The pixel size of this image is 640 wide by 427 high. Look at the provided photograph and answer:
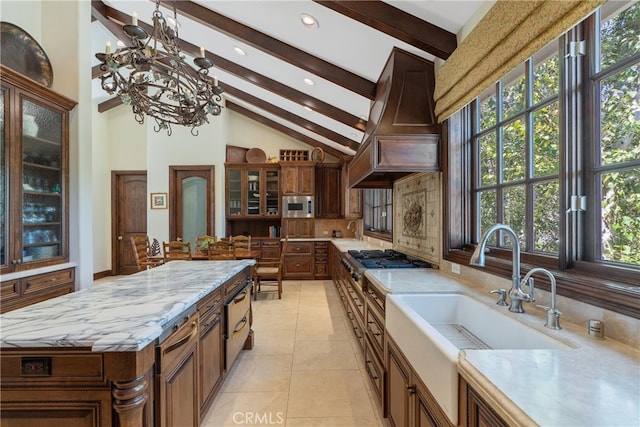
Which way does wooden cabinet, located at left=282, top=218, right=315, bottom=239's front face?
toward the camera

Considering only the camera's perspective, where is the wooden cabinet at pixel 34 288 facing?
facing the viewer and to the right of the viewer

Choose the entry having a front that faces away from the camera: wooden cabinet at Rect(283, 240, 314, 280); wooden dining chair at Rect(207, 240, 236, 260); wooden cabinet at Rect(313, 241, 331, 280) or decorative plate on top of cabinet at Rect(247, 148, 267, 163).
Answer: the wooden dining chair

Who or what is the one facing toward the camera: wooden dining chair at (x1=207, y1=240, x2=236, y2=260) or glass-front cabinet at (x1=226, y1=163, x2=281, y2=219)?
the glass-front cabinet

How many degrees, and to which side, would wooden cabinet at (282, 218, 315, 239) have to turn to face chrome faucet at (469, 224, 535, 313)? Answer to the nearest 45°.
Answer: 0° — it already faces it

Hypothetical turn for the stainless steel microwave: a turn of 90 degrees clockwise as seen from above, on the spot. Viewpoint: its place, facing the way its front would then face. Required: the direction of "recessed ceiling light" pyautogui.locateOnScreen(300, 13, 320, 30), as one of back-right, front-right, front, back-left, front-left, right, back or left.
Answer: left

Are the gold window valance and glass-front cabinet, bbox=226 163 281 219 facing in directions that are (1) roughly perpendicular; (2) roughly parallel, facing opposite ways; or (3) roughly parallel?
roughly perpendicular

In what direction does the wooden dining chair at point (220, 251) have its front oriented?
away from the camera

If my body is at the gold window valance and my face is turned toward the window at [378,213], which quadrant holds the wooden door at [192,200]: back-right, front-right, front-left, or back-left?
front-left

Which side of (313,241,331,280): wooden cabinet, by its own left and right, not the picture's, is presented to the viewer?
front

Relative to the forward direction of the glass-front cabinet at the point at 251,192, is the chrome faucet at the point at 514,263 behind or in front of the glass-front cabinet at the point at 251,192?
in front

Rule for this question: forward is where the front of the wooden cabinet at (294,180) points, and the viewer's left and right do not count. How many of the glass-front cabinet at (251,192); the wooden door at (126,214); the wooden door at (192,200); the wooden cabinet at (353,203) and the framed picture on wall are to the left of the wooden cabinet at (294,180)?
1

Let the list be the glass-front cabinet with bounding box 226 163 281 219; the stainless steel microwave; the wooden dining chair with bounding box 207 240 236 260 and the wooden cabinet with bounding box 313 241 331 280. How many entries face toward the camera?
3

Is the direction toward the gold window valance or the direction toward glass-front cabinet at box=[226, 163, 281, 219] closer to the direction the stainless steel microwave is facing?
the gold window valance

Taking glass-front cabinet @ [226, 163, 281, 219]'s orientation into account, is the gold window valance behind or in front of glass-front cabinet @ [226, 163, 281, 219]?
in front

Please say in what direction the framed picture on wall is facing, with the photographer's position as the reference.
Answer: facing the viewer

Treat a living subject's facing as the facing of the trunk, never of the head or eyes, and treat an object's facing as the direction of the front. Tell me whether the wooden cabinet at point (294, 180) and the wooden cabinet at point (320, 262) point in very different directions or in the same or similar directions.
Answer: same or similar directions

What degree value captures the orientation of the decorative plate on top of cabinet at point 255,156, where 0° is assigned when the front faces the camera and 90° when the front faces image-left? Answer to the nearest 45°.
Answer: approximately 0°

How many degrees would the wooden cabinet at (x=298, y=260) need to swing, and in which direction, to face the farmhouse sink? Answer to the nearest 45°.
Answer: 0° — it already faces it

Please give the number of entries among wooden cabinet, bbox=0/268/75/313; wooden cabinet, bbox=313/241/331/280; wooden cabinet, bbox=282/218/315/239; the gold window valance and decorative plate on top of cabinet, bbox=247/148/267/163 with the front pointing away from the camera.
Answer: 0

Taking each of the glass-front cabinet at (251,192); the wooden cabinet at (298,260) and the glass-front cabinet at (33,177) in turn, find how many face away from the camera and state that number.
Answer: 0
